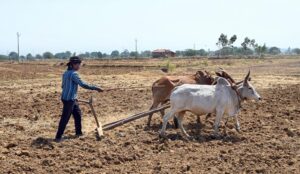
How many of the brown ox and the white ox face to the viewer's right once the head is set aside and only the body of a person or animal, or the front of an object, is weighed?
2

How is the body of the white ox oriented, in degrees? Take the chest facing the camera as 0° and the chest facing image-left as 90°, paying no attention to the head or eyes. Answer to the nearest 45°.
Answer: approximately 270°

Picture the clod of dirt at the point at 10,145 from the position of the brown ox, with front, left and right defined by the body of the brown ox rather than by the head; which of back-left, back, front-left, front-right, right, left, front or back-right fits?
back-right

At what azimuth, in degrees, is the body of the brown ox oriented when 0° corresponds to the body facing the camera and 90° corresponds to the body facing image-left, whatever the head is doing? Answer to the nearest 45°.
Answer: approximately 270°

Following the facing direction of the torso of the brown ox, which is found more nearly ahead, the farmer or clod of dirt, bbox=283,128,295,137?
the clod of dirt

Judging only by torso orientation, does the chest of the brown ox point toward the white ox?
no

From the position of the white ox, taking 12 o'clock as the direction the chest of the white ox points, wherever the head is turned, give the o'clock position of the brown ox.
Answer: The brown ox is roughly at 8 o'clock from the white ox.

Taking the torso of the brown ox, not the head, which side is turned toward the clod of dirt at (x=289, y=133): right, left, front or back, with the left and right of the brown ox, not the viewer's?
front

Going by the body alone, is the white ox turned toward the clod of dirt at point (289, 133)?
yes

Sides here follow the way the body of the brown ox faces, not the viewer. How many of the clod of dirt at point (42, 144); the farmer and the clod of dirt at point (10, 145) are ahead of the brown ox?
0

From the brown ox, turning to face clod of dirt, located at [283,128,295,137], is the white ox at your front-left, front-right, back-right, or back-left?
front-right

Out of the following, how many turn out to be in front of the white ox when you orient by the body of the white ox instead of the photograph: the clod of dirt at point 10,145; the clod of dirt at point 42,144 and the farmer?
0

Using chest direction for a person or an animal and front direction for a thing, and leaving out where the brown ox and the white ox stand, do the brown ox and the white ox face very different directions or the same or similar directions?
same or similar directions

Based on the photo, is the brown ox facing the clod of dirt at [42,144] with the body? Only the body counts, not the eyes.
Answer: no
